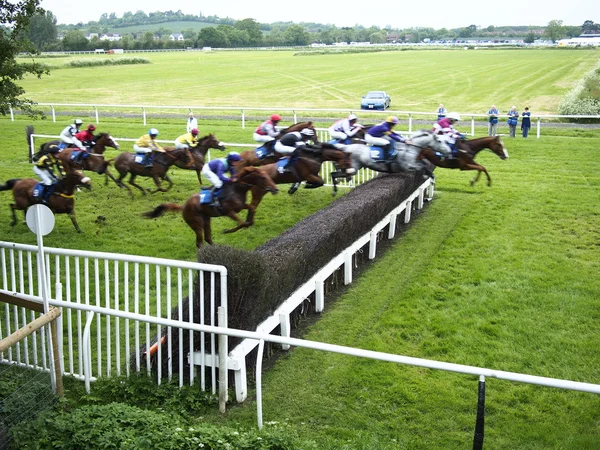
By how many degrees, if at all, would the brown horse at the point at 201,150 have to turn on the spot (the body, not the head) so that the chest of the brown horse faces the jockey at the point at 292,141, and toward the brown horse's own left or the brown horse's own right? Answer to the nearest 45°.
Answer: approximately 45° to the brown horse's own right

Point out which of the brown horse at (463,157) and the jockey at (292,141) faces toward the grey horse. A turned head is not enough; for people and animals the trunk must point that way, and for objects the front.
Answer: the jockey

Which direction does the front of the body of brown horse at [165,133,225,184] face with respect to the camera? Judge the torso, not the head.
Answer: to the viewer's right

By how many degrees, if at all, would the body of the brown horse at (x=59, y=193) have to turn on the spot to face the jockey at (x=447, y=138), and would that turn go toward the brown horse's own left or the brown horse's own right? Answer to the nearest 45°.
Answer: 0° — it already faces them

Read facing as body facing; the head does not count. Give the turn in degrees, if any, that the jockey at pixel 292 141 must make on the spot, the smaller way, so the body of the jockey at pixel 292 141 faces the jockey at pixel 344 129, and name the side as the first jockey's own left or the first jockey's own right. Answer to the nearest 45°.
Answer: approximately 45° to the first jockey's own left

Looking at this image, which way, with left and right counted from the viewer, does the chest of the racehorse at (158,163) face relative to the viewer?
facing to the right of the viewer

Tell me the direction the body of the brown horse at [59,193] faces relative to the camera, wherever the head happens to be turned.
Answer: to the viewer's right

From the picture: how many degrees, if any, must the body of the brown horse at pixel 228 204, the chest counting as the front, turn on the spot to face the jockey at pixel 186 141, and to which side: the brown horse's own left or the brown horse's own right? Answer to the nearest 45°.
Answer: approximately 90° to the brown horse's own left

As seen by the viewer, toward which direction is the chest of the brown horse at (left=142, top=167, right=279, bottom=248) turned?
to the viewer's right

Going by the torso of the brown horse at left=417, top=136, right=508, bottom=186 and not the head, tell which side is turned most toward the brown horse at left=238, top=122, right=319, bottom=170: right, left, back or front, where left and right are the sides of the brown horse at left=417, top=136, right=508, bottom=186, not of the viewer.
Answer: back

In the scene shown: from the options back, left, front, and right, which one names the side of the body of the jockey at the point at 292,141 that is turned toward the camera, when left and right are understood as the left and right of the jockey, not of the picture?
right

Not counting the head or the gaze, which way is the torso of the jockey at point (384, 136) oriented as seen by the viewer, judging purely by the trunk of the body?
to the viewer's right

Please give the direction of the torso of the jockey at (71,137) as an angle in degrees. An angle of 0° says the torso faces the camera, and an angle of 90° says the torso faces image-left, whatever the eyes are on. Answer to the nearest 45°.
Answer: approximately 270°

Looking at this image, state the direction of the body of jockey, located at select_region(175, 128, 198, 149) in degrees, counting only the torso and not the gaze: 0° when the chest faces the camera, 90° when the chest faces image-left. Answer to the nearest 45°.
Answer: approximately 270°

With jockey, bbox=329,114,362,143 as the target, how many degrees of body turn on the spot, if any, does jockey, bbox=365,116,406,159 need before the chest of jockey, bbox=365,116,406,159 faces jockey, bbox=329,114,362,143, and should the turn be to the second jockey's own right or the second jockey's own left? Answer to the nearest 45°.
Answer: approximately 135° to the second jockey's own left
